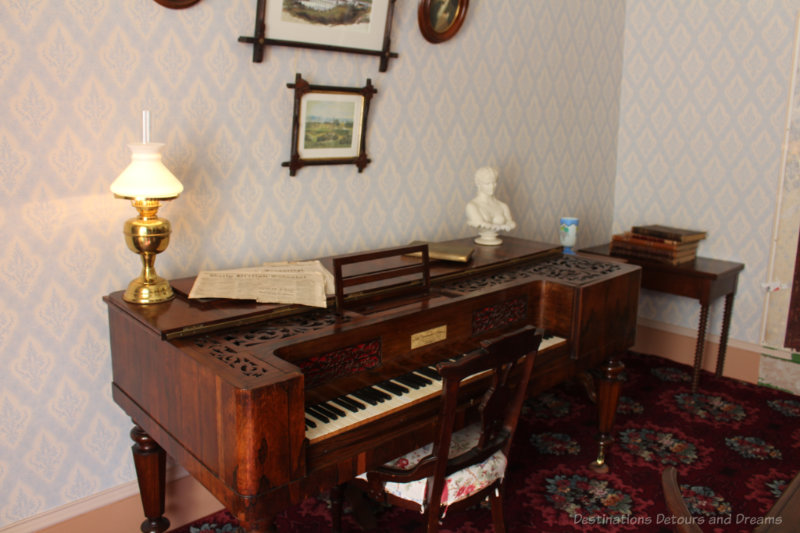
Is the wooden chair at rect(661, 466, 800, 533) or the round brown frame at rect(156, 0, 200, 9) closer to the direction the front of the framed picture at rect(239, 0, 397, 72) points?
the wooden chair

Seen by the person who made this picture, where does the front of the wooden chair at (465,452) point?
facing away from the viewer and to the left of the viewer

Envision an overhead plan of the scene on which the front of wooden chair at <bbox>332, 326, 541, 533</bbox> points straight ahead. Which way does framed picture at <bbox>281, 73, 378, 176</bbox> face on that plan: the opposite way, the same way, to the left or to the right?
the opposite way

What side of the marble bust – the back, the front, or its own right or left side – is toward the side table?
left

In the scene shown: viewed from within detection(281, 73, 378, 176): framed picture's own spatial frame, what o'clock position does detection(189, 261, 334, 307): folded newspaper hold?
The folded newspaper is roughly at 2 o'clock from the framed picture.

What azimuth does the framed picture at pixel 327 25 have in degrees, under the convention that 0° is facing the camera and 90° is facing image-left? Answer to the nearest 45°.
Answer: approximately 315°

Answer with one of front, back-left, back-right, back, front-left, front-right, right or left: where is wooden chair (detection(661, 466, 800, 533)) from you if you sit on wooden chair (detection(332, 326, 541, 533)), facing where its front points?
back

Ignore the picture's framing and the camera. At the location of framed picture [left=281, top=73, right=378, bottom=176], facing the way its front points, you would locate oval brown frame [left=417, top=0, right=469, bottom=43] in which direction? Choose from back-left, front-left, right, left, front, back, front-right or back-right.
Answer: left

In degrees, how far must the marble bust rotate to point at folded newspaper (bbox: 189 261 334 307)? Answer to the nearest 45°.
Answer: approximately 90° to its right
